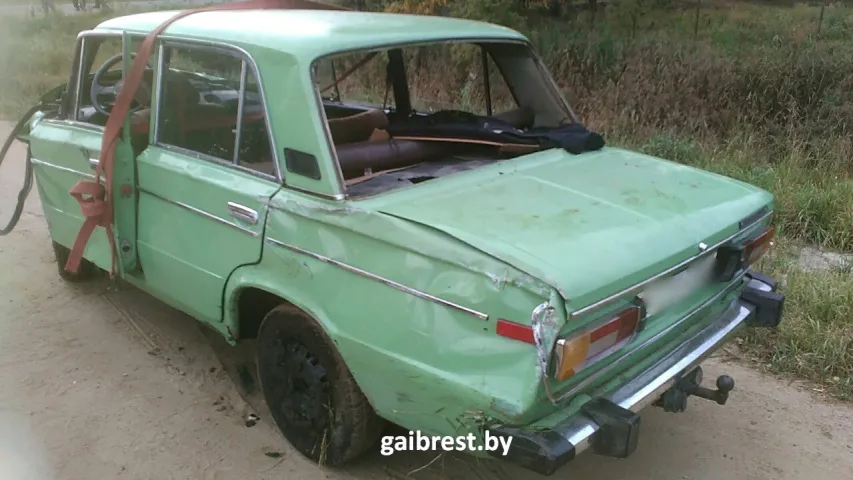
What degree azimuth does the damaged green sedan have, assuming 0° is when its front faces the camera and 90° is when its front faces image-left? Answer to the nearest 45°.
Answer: approximately 135°

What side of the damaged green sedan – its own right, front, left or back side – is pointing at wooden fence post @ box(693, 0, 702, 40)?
right
